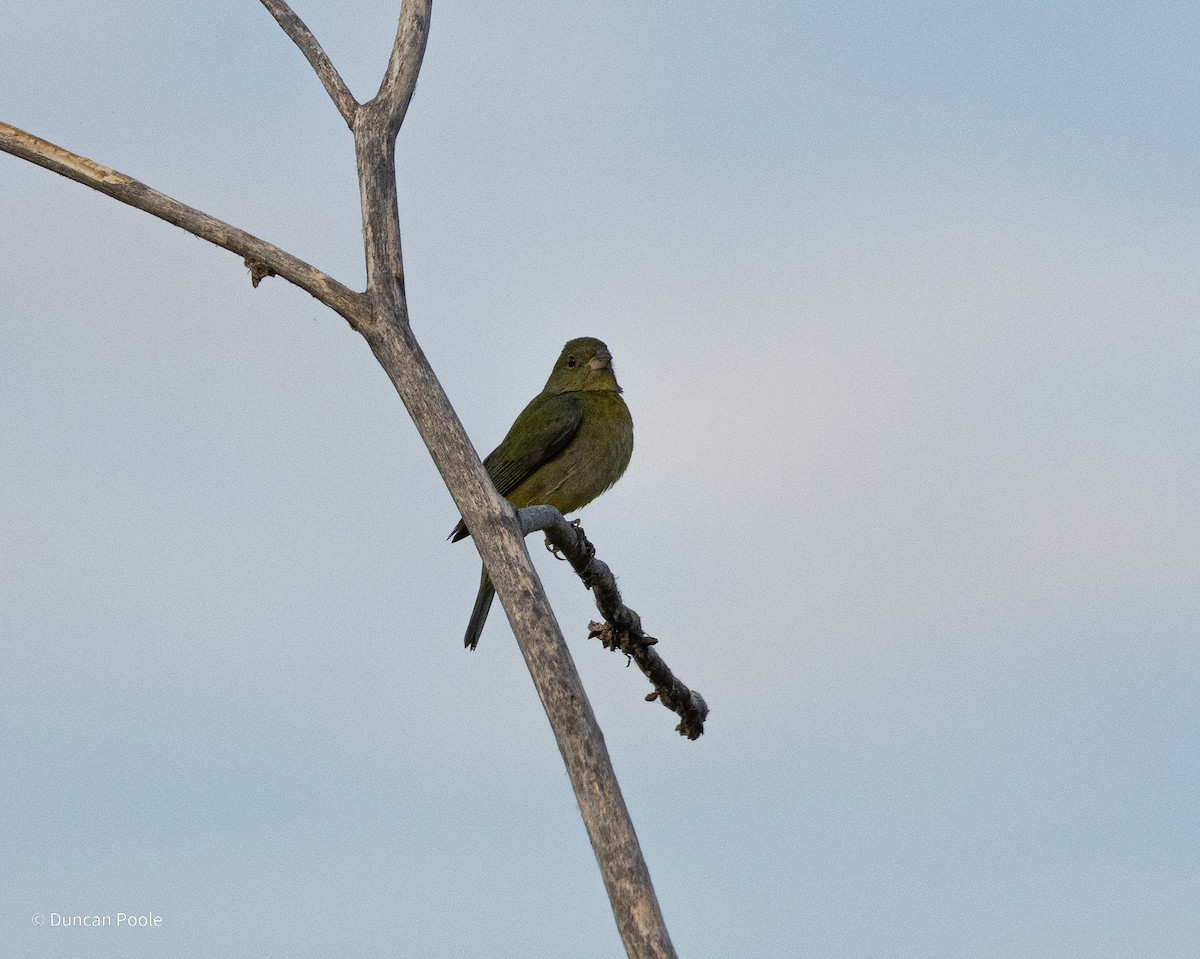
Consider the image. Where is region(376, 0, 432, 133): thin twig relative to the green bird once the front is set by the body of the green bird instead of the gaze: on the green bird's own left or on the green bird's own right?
on the green bird's own right

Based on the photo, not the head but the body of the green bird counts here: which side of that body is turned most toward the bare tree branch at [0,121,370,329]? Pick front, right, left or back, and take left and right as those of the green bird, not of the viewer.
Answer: right

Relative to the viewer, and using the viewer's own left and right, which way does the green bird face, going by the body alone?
facing the viewer and to the right of the viewer
